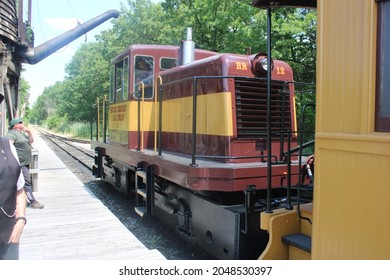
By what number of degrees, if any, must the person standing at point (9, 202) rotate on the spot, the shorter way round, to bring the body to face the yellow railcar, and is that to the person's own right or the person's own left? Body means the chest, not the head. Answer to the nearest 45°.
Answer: approximately 45° to the person's own left

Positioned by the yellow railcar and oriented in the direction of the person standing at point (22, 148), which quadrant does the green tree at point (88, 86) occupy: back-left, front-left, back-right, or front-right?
front-right

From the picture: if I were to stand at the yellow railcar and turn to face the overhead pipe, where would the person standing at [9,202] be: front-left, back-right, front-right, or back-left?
front-left

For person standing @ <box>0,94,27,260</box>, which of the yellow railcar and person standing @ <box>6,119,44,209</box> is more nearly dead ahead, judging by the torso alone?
the yellow railcar

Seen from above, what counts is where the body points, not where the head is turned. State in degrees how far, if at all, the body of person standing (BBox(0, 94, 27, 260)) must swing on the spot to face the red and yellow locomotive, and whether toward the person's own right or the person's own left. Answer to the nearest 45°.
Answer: approximately 135° to the person's own left

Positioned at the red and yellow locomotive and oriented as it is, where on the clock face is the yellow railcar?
The yellow railcar is roughly at 1 o'clock from the red and yellow locomotive.

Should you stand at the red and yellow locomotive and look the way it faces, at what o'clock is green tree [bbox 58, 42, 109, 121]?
The green tree is roughly at 7 o'clock from the red and yellow locomotive.

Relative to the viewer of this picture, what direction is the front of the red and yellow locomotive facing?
facing the viewer and to the right of the viewer

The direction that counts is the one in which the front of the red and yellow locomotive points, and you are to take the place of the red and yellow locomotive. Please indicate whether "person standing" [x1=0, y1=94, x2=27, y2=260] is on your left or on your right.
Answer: on your right

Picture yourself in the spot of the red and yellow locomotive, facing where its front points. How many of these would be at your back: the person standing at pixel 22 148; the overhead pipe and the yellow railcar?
2

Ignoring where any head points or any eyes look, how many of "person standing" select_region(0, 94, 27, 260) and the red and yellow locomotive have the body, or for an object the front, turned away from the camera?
0

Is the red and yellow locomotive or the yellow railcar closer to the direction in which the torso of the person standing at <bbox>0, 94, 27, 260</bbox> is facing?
the yellow railcar

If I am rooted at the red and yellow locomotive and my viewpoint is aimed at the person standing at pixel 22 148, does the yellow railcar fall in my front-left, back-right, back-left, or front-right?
back-left
